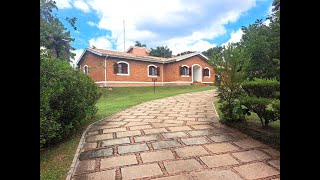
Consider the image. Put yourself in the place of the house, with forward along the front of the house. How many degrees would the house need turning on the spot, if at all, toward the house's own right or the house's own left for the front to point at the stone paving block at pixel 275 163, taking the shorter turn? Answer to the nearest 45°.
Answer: approximately 45° to the house's own right

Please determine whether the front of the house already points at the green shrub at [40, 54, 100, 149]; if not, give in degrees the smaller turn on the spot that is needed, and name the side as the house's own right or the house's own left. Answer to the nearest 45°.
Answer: approximately 45° to the house's own right

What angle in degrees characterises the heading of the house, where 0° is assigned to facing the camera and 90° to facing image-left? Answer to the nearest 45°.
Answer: approximately 315°
